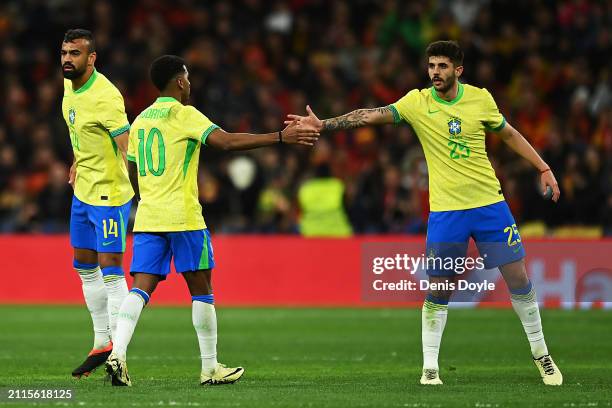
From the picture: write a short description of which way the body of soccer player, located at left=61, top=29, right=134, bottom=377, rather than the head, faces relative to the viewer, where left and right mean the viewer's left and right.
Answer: facing the viewer and to the left of the viewer

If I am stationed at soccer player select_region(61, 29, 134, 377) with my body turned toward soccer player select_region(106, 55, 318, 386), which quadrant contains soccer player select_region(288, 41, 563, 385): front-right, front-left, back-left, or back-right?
front-left

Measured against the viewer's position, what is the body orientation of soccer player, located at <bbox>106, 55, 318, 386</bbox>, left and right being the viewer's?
facing away from the viewer and to the right of the viewer

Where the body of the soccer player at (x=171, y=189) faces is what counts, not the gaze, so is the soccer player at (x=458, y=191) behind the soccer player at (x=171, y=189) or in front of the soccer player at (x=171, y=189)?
in front

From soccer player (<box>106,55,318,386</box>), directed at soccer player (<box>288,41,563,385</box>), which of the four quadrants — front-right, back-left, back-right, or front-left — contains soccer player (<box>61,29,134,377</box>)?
back-left

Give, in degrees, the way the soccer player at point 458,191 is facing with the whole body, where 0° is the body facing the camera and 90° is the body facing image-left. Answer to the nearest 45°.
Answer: approximately 0°

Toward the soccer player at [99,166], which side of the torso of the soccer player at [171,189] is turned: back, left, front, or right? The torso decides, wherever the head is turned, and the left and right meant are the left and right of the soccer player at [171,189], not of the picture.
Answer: left

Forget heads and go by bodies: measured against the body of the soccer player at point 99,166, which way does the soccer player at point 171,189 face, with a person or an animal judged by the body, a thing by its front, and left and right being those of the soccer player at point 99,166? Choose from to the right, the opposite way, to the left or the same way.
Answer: the opposite way

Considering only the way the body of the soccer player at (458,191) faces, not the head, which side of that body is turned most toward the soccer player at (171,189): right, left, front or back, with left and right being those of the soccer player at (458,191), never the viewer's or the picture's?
right

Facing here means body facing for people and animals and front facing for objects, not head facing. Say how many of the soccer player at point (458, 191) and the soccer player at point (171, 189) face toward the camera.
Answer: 1

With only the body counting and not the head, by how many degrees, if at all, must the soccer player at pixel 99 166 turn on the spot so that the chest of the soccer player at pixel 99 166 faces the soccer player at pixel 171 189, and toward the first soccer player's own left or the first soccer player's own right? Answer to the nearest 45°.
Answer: approximately 90° to the first soccer player's own left

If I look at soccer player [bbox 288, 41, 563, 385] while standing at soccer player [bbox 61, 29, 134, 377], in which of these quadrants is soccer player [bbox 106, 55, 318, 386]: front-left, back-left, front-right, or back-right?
front-right

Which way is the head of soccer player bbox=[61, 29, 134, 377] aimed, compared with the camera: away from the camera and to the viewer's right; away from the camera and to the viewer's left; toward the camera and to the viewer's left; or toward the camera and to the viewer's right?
toward the camera and to the viewer's left

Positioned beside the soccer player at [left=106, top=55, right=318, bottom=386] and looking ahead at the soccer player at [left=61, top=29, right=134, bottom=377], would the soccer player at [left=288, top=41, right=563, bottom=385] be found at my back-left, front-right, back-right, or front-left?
back-right
